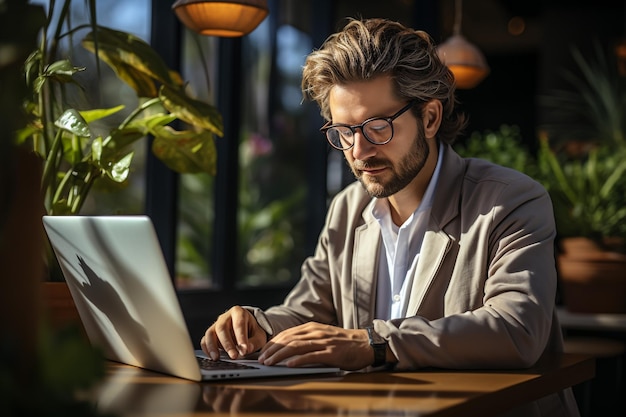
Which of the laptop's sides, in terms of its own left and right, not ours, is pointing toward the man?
front

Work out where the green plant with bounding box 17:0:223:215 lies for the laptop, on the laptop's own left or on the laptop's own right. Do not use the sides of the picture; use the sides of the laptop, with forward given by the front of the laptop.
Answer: on the laptop's own left

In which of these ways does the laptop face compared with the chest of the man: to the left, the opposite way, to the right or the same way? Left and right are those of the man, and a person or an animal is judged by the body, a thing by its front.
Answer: the opposite way

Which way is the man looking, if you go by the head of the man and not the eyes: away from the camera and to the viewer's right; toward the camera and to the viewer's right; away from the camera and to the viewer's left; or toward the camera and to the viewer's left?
toward the camera and to the viewer's left

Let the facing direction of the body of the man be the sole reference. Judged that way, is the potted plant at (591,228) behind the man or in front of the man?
behind

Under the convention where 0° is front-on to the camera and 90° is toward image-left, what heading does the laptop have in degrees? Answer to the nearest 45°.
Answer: approximately 225°

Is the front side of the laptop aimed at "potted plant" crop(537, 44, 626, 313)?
yes

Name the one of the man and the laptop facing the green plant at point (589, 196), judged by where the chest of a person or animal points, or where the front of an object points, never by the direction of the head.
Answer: the laptop

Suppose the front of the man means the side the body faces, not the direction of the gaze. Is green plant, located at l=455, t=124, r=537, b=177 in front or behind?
behind

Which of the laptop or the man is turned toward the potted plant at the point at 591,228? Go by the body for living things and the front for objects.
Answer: the laptop

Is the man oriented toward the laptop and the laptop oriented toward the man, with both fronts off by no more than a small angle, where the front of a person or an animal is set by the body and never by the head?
yes

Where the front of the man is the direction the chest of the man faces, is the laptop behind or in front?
in front

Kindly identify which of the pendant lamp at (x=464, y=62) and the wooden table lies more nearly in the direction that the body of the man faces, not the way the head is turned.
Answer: the wooden table
